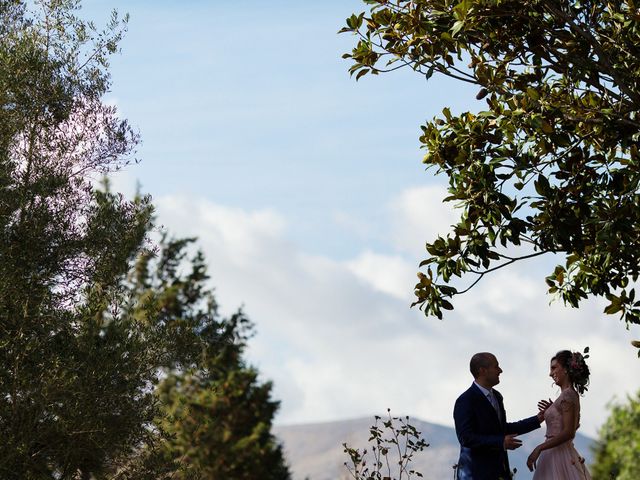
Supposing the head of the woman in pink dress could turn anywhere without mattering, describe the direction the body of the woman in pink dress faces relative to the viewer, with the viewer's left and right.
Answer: facing to the left of the viewer

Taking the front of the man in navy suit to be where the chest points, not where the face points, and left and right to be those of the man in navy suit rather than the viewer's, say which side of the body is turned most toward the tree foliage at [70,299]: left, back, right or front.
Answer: back

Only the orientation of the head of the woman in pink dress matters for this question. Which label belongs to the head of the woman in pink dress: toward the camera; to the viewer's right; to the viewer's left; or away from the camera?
to the viewer's left

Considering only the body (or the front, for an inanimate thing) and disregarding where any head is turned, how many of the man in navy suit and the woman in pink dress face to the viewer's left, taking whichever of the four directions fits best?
1

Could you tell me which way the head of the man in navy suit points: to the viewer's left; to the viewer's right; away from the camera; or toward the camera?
to the viewer's right

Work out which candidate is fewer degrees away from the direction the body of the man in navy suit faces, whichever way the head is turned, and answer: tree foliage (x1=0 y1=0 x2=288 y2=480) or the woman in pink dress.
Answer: the woman in pink dress

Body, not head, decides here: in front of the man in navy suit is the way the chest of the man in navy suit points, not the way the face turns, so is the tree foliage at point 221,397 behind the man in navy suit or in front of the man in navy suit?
behind

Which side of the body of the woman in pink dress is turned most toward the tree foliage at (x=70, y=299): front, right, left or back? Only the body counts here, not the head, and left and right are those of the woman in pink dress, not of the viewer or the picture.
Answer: front
